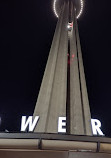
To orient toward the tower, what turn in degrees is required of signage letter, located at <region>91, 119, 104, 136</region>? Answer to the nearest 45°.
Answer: approximately 135° to its right

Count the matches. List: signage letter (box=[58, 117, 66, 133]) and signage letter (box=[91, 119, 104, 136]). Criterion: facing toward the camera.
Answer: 2

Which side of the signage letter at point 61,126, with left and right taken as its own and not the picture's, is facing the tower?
back

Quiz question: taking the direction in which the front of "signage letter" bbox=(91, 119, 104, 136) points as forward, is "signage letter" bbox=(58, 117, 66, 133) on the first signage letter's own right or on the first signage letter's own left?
on the first signage letter's own right

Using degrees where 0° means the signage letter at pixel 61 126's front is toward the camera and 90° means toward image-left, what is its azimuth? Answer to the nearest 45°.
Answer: approximately 0°

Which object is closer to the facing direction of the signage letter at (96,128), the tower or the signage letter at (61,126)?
the signage letter
